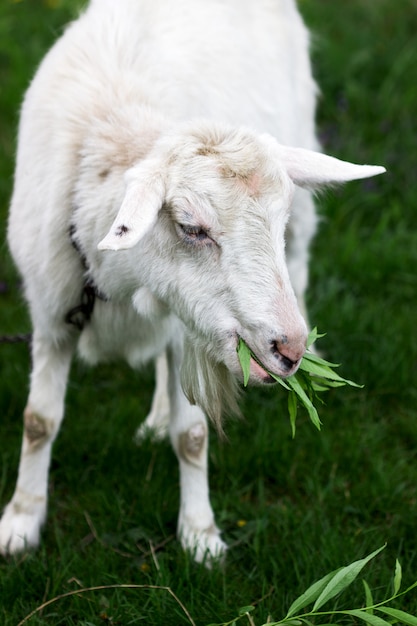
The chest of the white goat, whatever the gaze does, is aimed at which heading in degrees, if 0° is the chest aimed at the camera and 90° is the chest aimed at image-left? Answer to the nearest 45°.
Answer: approximately 0°
